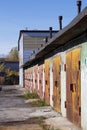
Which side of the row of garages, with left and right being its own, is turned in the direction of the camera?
left
